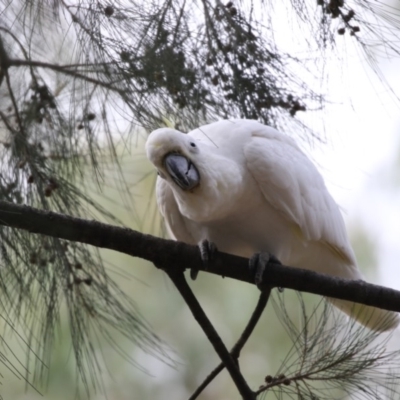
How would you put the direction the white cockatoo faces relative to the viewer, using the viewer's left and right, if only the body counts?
facing the viewer and to the left of the viewer
